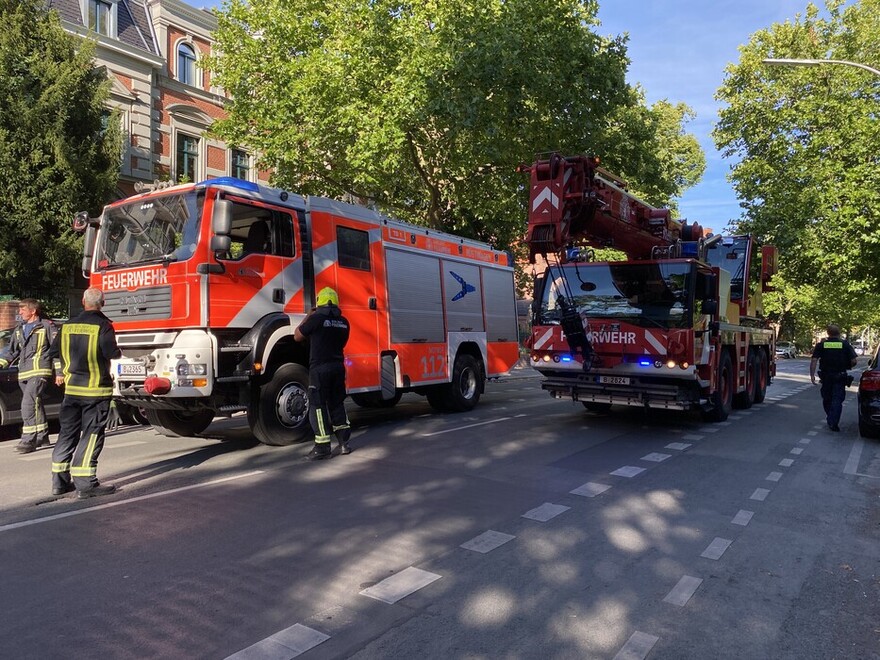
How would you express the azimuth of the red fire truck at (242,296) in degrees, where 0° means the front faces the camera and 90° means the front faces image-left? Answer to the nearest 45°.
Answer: approximately 45°

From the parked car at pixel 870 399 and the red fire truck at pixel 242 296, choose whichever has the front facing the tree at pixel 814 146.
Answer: the parked car

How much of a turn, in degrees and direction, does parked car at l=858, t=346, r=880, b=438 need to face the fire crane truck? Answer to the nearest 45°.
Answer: approximately 45° to its left

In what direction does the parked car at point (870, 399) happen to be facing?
away from the camera

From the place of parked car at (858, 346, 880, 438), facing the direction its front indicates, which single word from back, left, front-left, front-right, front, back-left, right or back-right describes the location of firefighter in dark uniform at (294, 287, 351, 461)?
back-left

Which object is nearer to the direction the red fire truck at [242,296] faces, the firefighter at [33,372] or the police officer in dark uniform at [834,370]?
the firefighter

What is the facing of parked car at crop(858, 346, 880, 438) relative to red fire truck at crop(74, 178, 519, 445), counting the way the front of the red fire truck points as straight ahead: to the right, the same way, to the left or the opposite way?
the opposite way

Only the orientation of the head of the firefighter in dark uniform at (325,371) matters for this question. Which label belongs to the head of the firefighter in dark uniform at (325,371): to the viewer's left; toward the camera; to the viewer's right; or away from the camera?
away from the camera
